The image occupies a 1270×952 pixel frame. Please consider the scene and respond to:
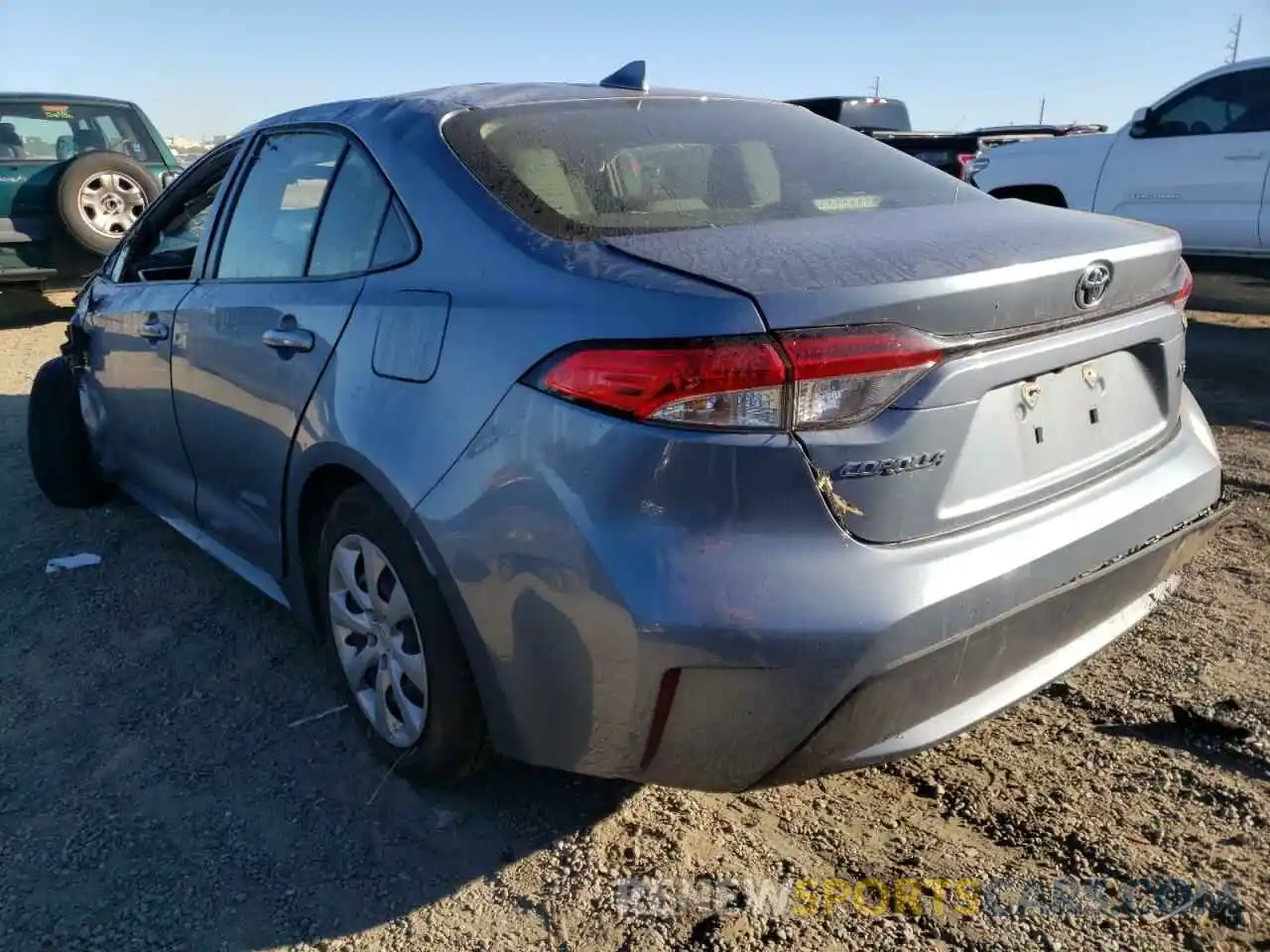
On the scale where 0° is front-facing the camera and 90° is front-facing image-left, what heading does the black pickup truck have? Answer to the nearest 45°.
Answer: approximately 135°

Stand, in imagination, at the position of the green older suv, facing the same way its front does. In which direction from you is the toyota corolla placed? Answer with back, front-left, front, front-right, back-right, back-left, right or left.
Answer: back

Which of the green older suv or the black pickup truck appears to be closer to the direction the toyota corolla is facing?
the green older suv

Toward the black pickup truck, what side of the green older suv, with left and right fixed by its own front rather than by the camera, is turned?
right

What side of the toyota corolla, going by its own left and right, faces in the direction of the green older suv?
front

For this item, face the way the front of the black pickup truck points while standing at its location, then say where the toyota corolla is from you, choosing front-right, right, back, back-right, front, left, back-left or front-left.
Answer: back-left

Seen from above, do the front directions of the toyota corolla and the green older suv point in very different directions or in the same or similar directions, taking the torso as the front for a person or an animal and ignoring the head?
same or similar directions

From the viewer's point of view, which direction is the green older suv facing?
away from the camera

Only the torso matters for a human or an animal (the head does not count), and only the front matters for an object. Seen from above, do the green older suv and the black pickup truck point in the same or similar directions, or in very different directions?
same or similar directions

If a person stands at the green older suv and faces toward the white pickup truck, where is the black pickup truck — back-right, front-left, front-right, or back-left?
front-left

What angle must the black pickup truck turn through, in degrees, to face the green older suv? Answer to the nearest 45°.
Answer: approximately 90° to its left

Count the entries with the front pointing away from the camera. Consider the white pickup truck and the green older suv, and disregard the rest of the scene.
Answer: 1

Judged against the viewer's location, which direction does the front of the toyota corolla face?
facing away from the viewer and to the left of the viewer

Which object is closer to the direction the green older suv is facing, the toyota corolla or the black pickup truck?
the black pickup truck
